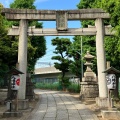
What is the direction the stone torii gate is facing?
toward the camera

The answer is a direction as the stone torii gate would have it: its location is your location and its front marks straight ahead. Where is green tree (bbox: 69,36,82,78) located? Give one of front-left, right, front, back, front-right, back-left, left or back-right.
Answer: back

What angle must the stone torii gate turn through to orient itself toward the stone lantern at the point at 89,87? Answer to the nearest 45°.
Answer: approximately 135° to its left

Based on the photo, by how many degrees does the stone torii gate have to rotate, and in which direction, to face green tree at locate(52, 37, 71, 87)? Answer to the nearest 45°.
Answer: approximately 180°
